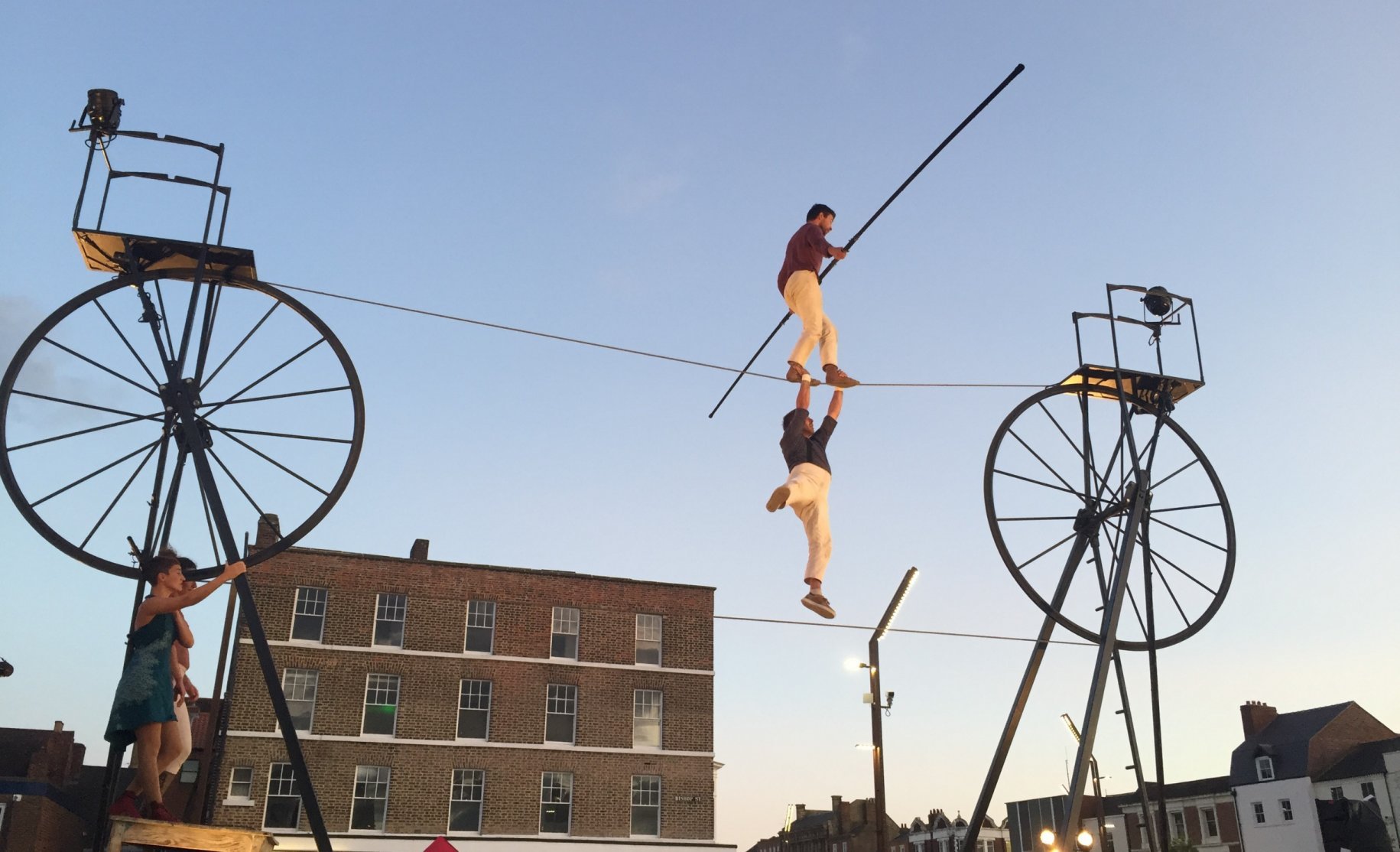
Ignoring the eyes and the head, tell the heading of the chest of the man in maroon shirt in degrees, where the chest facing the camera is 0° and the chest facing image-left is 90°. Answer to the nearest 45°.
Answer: approximately 270°

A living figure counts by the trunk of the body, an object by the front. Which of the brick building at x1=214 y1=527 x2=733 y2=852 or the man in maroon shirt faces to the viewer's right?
the man in maroon shirt

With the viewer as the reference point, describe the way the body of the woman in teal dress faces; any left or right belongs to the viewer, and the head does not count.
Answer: facing to the right of the viewer

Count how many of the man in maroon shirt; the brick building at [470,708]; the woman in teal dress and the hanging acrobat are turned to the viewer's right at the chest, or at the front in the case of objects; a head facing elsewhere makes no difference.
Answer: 3

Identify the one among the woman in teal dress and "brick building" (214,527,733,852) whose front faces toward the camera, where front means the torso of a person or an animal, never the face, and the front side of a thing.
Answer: the brick building

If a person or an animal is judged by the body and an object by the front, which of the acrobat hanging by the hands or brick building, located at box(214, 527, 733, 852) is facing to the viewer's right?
the acrobat hanging by the hands

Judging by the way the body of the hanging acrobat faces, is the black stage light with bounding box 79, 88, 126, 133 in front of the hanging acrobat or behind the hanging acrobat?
behind

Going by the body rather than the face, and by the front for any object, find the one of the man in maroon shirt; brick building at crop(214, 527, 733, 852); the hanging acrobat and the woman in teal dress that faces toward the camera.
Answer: the brick building

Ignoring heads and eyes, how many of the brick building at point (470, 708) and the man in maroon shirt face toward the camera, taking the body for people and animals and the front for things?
1

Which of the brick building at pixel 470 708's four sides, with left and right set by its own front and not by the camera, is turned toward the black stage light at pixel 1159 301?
front

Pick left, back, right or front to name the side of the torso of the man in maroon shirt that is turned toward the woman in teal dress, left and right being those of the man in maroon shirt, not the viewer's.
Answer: back

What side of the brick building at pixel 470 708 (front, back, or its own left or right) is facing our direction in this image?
front

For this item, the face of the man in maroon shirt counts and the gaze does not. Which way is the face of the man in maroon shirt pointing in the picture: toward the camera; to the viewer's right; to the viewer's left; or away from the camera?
to the viewer's right

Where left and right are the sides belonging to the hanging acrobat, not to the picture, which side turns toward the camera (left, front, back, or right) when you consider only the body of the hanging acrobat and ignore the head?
right
